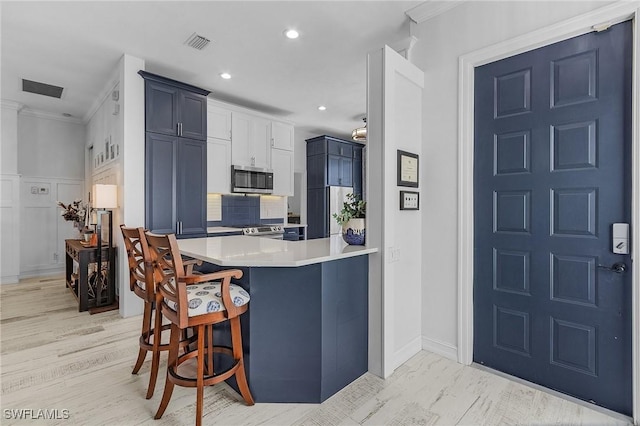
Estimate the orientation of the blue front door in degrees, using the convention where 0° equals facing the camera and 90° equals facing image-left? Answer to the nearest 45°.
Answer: approximately 45°

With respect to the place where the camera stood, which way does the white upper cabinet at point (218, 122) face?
facing the viewer and to the right of the viewer

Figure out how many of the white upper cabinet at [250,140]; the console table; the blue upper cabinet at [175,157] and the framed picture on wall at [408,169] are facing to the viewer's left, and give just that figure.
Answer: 1
